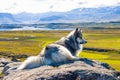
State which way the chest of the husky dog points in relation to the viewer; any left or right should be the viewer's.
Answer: facing away from the viewer and to the right of the viewer
